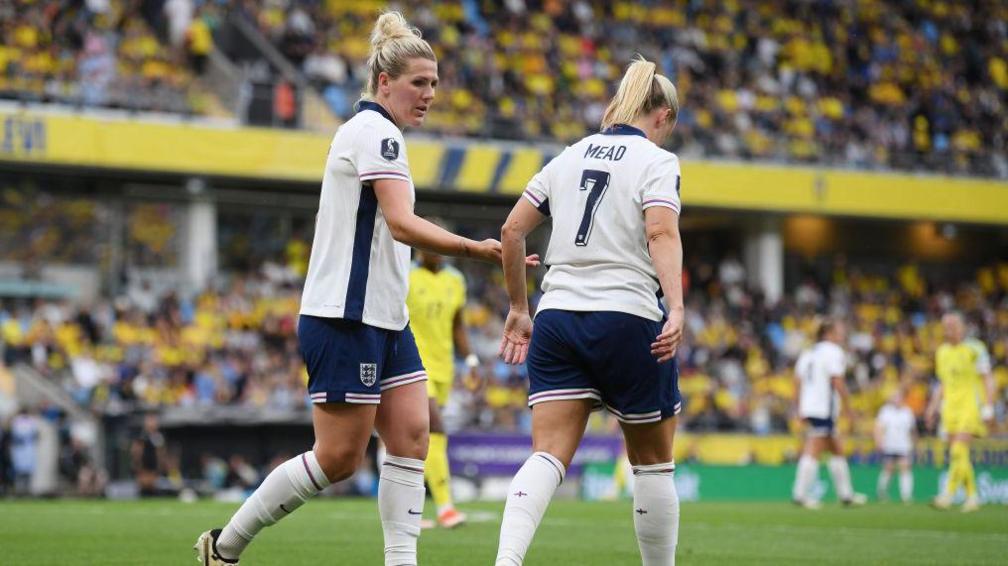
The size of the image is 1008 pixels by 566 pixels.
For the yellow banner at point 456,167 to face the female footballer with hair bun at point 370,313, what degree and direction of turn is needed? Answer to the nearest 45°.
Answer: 0° — it already faces them

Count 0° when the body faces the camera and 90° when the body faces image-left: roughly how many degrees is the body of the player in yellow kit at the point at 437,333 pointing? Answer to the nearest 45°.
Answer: approximately 0°

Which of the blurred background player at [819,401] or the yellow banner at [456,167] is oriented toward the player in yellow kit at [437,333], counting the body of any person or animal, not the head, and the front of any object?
the yellow banner

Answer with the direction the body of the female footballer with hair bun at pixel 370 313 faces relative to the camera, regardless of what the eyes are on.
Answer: to the viewer's right

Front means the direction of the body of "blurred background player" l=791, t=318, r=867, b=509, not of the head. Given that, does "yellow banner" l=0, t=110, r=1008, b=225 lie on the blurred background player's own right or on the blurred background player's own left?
on the blurred background player's own left

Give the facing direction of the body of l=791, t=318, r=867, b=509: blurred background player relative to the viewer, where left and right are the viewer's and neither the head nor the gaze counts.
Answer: facing away from the viewer and to the right of the viewer
